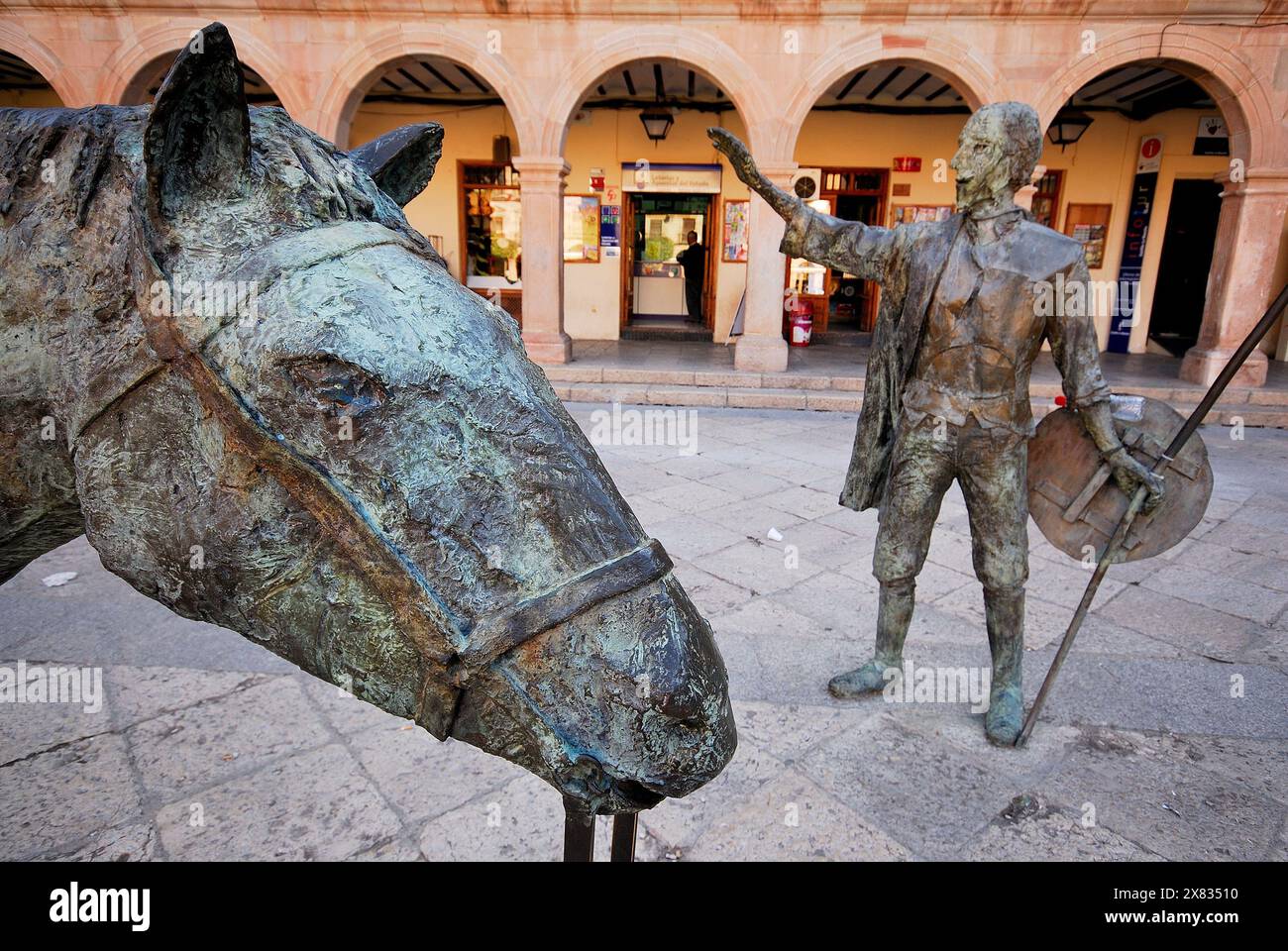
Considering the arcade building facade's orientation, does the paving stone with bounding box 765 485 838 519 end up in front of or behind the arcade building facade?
in front

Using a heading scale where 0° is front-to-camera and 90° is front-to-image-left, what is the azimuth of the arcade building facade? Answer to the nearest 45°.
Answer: approximately 0°

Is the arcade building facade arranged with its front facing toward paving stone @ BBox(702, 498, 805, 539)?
yes

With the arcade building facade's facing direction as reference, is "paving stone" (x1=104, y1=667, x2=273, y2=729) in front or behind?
in front

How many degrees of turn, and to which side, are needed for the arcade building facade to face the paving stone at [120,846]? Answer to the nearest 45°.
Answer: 0° — it already faces it

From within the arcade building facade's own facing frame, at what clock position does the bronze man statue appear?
The bronze man statue is roughly at 12 o'clock from the arcade building facade.

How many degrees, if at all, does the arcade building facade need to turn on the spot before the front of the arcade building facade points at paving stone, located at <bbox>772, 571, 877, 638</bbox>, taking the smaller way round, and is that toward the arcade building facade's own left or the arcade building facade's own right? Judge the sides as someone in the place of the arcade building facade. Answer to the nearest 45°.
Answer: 0° — it already faces it

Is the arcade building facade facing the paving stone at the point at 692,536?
yes

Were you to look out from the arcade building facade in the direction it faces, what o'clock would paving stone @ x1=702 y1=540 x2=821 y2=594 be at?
The paving stone is roughly at 12 o'clock from the arcade building facade.
